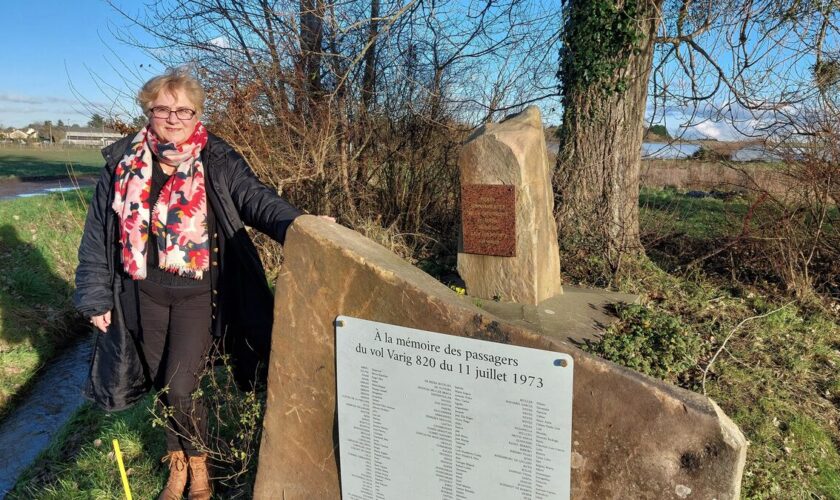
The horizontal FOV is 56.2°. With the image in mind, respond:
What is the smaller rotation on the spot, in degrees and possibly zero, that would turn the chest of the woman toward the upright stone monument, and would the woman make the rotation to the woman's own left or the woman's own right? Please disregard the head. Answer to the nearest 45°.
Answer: approximately 135° to the woman's own left

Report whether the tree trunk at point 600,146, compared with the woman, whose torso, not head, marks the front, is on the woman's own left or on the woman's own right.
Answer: on the woman's own left

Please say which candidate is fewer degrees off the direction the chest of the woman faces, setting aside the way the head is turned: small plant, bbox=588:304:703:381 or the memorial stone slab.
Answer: the memorial stone slab

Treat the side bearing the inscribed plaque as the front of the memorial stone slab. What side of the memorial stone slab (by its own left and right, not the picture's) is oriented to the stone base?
back

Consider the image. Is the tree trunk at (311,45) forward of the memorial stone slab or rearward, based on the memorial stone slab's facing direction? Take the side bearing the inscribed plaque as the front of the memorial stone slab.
rearward

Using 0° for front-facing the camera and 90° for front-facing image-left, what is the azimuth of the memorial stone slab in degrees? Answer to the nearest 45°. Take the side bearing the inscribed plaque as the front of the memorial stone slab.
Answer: approximately 0°

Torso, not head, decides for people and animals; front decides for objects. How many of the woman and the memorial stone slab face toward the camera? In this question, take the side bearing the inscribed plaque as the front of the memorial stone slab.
2

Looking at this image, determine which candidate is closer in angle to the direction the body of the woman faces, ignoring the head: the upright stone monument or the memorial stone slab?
the memorial stone slab

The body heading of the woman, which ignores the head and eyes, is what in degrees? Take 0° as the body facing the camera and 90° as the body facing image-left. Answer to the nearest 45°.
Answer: approximately 0°
